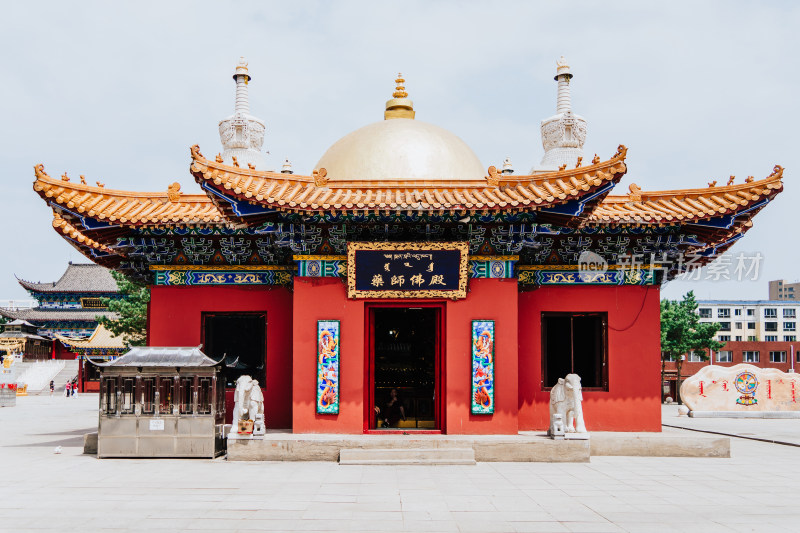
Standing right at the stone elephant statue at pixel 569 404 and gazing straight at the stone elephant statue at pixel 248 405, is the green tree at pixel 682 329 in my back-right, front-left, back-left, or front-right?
back-right

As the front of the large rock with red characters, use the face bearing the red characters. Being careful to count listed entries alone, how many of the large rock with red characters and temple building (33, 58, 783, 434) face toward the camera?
2

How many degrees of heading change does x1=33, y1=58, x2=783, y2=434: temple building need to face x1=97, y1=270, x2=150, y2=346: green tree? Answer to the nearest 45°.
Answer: approximately 135° to its right

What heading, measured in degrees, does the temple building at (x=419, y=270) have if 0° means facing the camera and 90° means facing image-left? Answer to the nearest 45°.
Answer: approximately 0°

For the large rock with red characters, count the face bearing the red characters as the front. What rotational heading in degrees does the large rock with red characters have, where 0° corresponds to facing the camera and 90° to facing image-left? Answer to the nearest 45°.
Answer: approximately 0°
